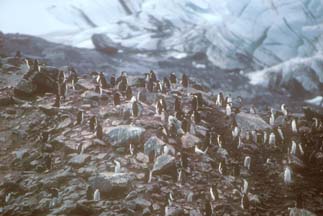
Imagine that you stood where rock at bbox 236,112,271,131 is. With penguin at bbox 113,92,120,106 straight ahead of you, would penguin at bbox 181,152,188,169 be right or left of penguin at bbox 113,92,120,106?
left

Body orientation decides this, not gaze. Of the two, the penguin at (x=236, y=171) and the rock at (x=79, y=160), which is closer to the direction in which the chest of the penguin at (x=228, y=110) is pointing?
the penguin

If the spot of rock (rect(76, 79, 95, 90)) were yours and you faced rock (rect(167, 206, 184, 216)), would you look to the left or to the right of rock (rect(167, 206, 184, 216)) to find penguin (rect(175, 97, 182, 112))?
left

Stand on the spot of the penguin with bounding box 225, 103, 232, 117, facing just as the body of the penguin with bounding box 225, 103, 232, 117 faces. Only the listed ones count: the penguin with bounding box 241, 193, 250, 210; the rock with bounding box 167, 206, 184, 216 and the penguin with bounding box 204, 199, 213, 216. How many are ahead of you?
3

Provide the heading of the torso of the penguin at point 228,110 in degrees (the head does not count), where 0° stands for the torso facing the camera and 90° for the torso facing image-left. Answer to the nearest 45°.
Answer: approximately 0°

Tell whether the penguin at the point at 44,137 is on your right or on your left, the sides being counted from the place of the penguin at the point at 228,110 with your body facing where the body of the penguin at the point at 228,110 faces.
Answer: on your right

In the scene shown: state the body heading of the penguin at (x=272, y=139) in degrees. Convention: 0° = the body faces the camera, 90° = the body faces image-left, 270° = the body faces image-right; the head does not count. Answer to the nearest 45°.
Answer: approximately 0°

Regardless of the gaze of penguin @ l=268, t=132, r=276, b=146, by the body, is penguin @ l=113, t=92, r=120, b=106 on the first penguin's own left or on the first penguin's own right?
on the first penguin's own right

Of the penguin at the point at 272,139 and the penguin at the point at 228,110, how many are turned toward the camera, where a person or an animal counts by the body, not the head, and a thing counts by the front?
2

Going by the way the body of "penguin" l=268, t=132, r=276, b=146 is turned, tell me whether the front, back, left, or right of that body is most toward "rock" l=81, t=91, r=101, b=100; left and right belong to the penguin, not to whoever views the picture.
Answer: right

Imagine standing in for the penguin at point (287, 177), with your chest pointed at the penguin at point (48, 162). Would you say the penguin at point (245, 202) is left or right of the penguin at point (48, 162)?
left
